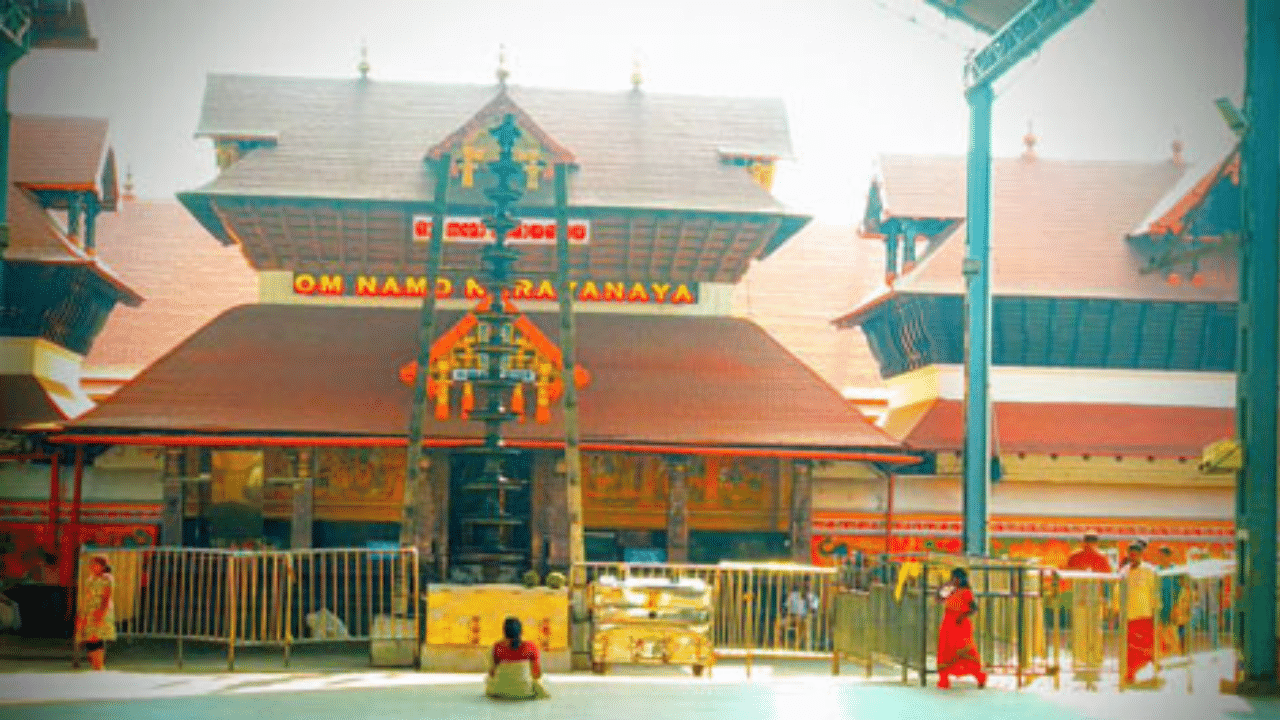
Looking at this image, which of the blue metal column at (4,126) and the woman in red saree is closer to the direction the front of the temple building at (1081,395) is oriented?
the woman in red saree

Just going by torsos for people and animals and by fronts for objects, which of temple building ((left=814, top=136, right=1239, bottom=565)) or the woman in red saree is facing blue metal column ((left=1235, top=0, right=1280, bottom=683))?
the temple building

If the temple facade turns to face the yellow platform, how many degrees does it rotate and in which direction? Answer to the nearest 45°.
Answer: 0° — it already faces it

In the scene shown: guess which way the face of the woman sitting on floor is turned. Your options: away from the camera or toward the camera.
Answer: away from the camera

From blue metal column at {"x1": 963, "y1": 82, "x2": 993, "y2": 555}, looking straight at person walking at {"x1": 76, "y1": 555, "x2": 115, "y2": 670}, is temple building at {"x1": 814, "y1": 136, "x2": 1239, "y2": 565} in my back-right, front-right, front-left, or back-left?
back-right

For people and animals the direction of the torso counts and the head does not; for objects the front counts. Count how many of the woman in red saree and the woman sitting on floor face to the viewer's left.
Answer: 1

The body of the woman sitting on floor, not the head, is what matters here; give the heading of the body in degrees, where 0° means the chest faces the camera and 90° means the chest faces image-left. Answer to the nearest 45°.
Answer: approximately 180°

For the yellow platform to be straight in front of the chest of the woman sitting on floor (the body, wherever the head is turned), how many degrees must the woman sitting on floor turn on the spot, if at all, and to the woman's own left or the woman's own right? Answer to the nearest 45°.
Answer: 0° — they already face it

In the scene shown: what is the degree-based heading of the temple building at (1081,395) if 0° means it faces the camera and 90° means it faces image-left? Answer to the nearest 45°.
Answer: approximately 0°

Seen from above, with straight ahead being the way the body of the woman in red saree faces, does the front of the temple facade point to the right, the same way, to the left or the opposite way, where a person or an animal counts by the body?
to the left

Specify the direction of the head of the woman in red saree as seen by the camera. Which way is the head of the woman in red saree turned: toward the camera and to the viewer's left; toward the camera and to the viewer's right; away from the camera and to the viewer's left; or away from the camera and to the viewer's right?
away from the camera and to the viewer's left

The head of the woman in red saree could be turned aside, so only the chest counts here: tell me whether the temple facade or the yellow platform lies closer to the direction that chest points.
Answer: the yellow platform

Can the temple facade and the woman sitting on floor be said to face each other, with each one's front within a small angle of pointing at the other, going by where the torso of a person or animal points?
yes

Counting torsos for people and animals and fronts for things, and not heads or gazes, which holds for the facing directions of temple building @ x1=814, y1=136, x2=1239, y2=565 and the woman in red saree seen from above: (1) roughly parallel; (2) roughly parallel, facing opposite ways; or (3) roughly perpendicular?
roughly perpendicular

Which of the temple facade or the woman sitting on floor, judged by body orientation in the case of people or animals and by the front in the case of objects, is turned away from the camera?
the woman sitting on floor

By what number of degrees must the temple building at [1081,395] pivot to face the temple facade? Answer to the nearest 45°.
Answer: approximately 45° to its right
